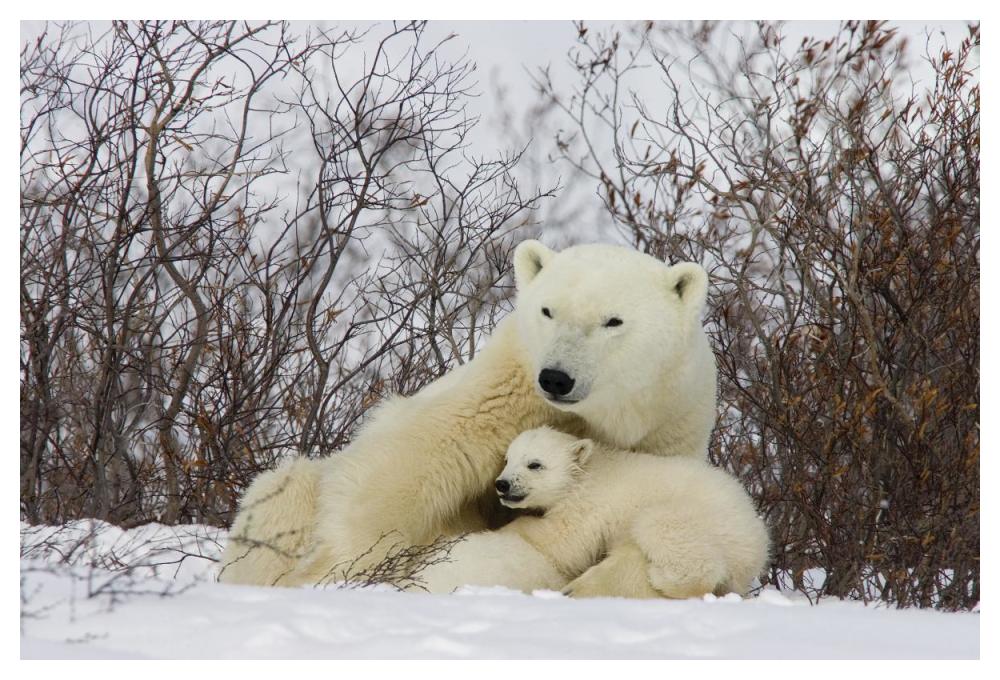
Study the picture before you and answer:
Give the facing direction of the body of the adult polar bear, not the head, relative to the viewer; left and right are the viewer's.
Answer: facing the viewer and to the right of the viewer

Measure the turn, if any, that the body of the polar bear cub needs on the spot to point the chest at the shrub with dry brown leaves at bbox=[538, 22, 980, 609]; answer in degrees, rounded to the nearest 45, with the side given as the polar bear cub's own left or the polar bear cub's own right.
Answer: approximately 135° to the polar bear cub's own right

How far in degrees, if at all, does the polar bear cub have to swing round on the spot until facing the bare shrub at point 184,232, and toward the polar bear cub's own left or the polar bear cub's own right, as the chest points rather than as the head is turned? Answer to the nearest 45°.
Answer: approximately 45° to the polar bear cub's own right

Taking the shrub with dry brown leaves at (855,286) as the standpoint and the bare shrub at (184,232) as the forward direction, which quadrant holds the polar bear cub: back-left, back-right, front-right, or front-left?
front-left

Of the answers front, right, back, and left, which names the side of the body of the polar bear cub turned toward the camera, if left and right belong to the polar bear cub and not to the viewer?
left

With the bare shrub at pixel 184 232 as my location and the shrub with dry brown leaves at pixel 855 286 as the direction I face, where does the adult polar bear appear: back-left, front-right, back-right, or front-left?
front-right

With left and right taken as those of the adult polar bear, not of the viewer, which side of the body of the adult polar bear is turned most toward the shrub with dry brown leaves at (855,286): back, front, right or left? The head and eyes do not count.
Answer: left
